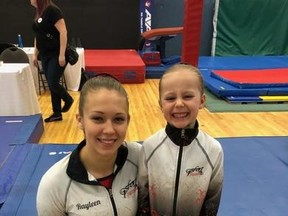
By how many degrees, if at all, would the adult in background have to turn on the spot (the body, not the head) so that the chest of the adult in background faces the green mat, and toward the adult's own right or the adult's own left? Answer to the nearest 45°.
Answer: approximately 135° to the adult's own left

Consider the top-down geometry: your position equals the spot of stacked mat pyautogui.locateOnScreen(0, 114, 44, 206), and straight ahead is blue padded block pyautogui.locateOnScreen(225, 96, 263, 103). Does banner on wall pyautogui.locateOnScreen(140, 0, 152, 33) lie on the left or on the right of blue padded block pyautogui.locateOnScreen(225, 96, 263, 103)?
left

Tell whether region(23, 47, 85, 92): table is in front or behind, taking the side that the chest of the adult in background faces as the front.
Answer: behind

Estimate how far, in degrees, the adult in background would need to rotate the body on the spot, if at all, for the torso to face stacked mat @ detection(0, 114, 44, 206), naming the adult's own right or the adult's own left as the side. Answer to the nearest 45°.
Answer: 0° — they already face it

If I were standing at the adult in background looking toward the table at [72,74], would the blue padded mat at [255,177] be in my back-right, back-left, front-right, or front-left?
back-right

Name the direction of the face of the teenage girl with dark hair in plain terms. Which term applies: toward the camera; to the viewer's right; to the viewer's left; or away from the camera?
toward the camera

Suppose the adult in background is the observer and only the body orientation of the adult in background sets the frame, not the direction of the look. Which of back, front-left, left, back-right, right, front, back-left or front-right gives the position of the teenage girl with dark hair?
front-left

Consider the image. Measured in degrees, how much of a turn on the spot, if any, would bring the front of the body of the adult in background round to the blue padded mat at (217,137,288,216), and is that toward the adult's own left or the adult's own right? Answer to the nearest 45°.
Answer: approximately 90° to the adult's own left

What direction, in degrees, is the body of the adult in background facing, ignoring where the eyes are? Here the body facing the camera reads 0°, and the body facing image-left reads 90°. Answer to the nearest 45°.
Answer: approximately 45°

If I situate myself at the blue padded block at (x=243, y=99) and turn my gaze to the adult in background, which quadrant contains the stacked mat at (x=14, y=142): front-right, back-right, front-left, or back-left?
front-left
